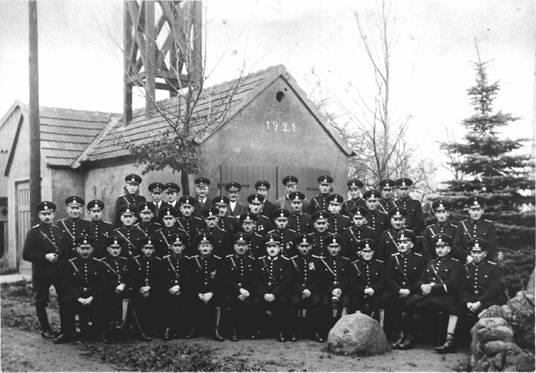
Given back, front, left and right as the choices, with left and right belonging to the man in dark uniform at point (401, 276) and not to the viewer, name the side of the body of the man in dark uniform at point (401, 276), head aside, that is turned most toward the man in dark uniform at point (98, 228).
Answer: right

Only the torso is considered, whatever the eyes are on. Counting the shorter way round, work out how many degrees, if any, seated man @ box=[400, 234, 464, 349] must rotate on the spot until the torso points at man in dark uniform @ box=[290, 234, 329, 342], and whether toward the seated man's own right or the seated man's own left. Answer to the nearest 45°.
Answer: approximately 45° to the seated man's own right

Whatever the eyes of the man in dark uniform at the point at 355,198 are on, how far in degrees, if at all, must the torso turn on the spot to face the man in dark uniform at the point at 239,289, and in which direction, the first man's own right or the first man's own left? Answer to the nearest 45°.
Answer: approximately 45° to the first man's own right

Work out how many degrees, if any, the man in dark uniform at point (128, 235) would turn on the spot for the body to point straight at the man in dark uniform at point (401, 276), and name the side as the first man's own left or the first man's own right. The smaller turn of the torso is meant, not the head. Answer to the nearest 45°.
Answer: approximately 90° to the first man's own left

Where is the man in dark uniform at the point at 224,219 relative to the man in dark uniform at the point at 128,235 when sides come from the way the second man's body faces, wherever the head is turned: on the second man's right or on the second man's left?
on the second man's left

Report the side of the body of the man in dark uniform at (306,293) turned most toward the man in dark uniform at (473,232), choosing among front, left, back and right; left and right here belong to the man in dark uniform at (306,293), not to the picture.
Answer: left

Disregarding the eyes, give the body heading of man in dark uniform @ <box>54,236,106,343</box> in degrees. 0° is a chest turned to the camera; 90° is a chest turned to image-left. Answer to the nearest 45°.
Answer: approximately 0°

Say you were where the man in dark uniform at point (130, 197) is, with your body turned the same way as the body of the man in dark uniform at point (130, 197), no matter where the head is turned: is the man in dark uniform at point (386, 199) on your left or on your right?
on your left

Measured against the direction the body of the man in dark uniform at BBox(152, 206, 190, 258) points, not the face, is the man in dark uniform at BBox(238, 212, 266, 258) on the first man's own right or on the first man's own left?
on the first man's own left

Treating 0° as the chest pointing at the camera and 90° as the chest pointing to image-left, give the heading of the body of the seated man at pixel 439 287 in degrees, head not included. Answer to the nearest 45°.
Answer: approximately 45°
